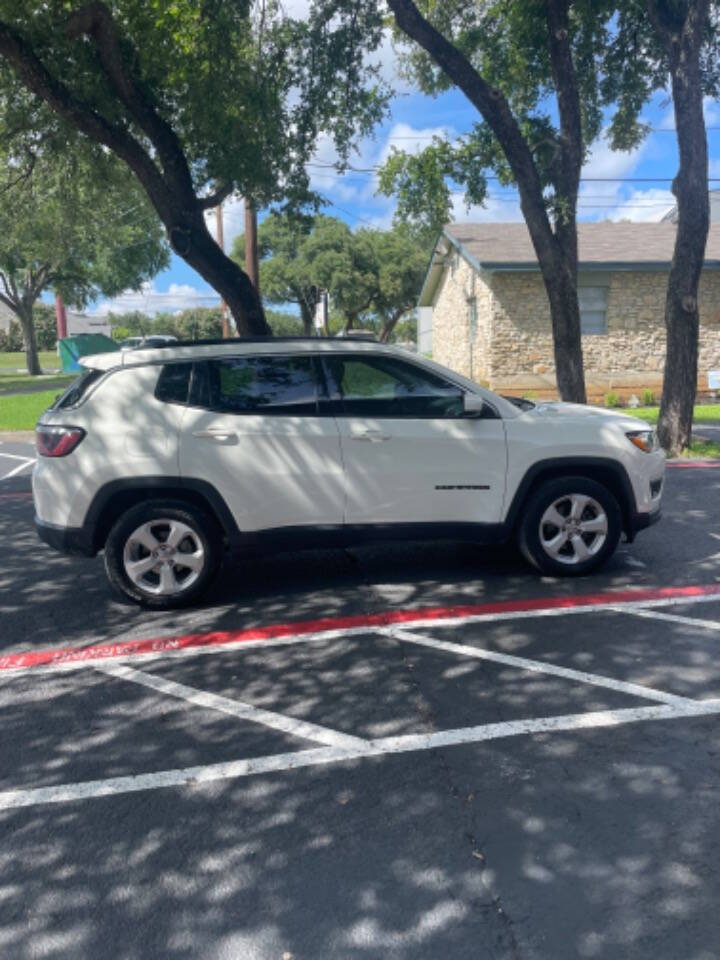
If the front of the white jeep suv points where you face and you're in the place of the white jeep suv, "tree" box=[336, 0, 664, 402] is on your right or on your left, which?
on your left

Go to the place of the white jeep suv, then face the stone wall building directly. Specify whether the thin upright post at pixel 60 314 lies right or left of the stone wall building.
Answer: left

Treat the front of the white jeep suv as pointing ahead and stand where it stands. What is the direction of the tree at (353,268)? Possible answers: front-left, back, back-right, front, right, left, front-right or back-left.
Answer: left

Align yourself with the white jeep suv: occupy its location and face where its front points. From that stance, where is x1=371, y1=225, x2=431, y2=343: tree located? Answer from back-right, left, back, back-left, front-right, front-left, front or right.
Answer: left

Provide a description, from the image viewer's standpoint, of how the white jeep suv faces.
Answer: facing to the right of the viewer

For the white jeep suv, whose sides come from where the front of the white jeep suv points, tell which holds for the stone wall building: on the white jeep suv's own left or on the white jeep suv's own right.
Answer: on the white jeep suv's own left

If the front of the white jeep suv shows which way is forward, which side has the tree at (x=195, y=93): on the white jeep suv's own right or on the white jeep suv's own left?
on the white jeep suv's own left

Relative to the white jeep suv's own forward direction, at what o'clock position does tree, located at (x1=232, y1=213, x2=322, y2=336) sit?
The tree is roughly at 9 o'clock from the white jeep suv.

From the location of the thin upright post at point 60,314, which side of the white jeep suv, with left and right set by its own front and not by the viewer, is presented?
left
